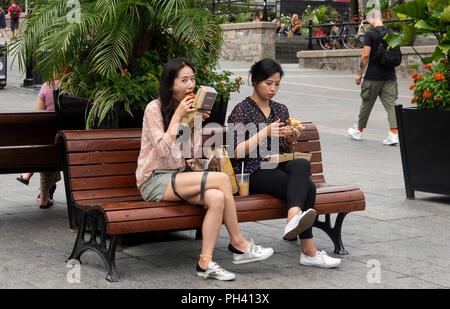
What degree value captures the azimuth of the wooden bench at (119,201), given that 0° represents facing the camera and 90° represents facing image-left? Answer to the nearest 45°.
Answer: approximately 315°

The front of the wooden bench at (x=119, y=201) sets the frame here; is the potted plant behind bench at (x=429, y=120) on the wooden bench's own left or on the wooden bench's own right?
on the wooden bench's own left

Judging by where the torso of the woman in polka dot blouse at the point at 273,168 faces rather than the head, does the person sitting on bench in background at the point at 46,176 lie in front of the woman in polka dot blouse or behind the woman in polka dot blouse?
behind

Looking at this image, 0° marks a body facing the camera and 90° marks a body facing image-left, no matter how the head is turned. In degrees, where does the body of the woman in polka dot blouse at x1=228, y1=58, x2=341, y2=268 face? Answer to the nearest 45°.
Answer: approximately 315°

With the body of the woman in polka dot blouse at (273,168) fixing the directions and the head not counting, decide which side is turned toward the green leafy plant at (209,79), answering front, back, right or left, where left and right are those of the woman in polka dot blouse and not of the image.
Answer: back
